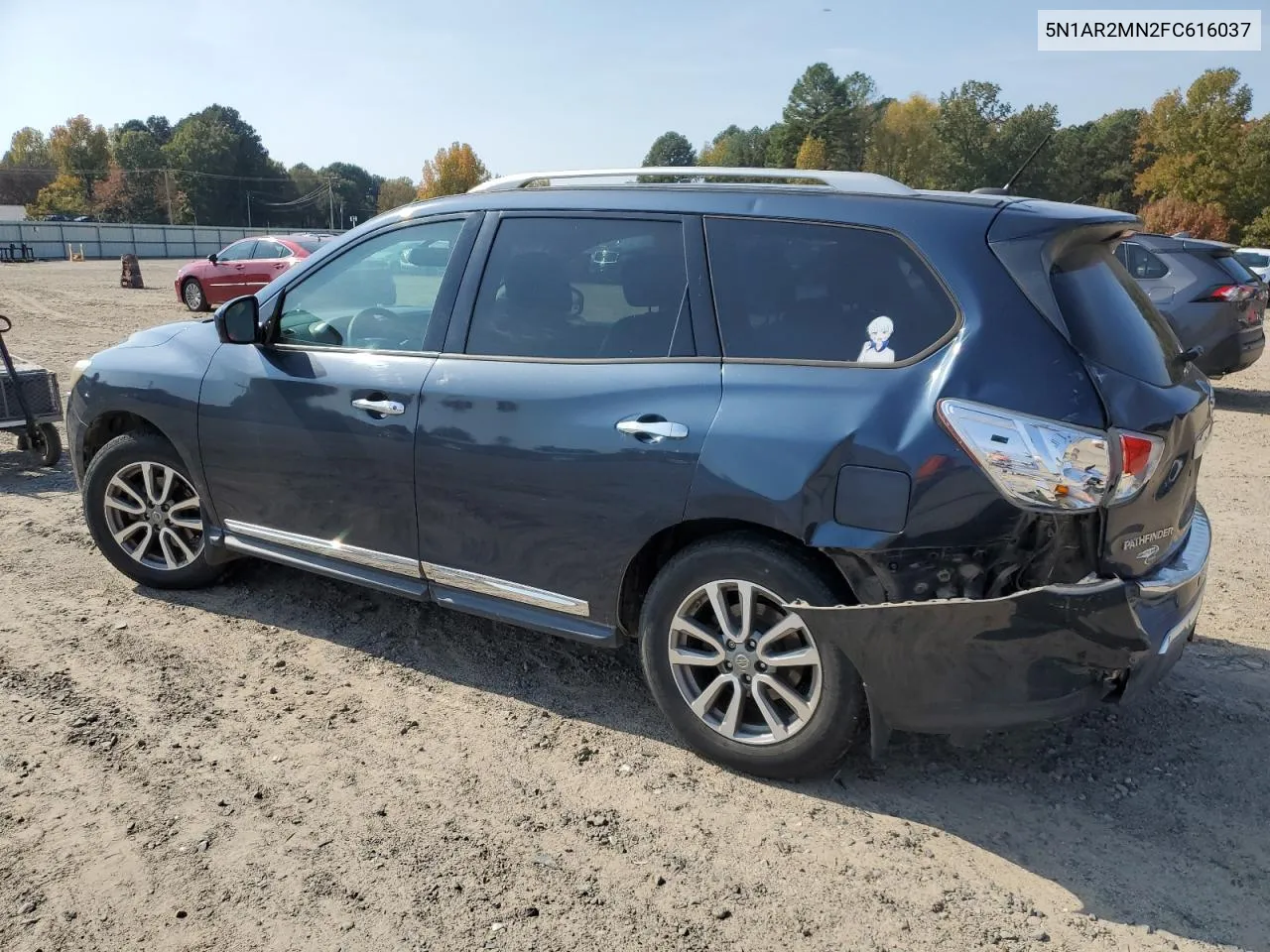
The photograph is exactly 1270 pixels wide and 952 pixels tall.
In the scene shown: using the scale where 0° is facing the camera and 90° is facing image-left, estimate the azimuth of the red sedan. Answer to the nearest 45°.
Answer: approximately 135°

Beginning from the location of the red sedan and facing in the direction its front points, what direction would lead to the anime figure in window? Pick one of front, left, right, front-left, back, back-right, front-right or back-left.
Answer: back-left

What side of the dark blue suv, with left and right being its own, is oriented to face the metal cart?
front

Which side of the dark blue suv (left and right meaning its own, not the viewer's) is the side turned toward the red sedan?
front

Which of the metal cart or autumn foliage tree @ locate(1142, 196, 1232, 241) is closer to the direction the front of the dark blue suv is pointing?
the metal cart

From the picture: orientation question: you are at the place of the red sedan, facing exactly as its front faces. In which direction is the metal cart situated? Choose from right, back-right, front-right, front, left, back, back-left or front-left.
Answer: back-left

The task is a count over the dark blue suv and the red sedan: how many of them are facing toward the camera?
0

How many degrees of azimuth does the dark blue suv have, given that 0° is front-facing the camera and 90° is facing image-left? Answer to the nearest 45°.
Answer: approximately 135°

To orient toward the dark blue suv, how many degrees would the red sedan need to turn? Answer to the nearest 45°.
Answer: approximately 135° to its left

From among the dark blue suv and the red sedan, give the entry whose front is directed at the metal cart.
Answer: the dark blue suv

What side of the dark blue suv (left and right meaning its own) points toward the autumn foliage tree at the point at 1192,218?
right
